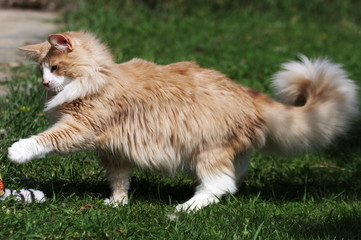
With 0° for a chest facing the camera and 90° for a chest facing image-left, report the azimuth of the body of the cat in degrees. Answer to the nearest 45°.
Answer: approximately 90°
